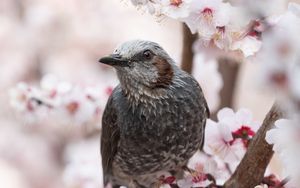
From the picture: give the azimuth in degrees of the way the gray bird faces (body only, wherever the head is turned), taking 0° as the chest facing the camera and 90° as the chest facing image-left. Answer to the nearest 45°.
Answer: approximately 0°
